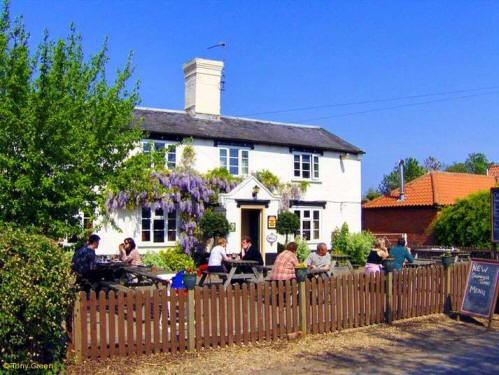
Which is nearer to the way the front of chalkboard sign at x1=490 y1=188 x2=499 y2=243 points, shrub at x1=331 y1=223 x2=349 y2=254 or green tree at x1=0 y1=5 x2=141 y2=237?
the green tree

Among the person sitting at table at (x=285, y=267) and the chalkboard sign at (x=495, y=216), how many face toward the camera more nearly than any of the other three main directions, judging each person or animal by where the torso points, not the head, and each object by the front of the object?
1

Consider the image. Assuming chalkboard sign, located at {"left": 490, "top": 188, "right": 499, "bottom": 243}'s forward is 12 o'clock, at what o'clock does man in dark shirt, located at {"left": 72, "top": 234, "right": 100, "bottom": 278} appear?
The man in dark shirt is roughly at 2 o'clock from the chalkboard sign.

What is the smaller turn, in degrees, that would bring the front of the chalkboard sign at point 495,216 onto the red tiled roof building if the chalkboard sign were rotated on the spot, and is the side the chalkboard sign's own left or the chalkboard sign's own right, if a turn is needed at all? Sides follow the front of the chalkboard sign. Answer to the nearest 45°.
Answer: approximately 180°

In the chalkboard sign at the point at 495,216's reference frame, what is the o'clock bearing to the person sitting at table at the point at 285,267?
The person sitting at table is roughly at 2 o'clock from the chalkboard sign.

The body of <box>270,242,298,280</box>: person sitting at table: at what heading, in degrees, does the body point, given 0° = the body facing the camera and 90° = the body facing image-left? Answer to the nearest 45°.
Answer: approximately 225°

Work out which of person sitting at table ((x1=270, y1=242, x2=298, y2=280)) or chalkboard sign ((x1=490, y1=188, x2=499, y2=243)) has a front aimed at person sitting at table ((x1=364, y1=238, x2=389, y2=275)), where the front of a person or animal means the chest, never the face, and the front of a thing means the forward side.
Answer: person sitting at table ((x1=270, y1=242, x2=298, y2=280))

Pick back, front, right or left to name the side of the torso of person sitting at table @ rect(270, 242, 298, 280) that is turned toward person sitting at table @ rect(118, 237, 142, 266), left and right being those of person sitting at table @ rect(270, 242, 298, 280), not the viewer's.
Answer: left

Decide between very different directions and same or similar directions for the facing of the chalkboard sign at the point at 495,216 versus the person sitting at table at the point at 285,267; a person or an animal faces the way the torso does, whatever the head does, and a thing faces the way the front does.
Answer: very different directions

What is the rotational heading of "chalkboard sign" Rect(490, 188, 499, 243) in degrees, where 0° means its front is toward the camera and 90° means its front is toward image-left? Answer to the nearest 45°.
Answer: approximately 0°
